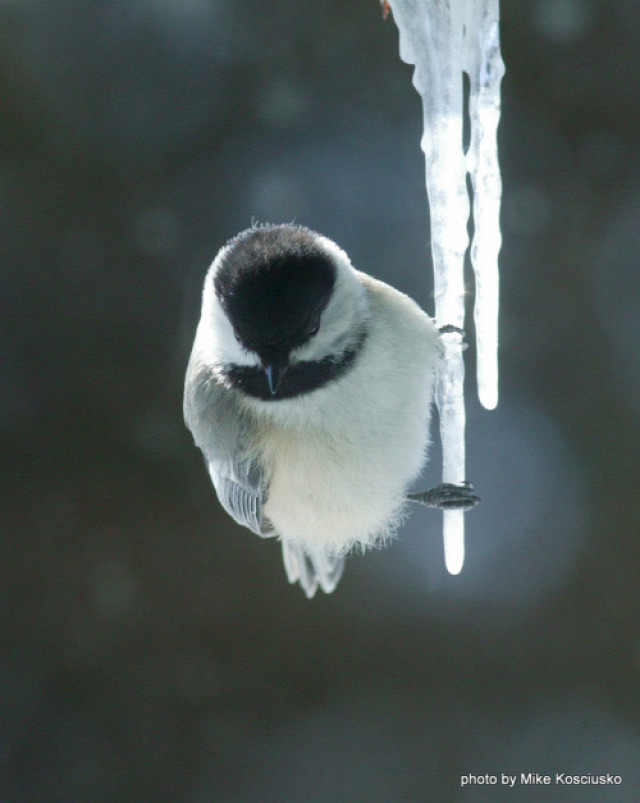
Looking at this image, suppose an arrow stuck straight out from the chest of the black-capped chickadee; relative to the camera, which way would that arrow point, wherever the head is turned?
toward the camera
